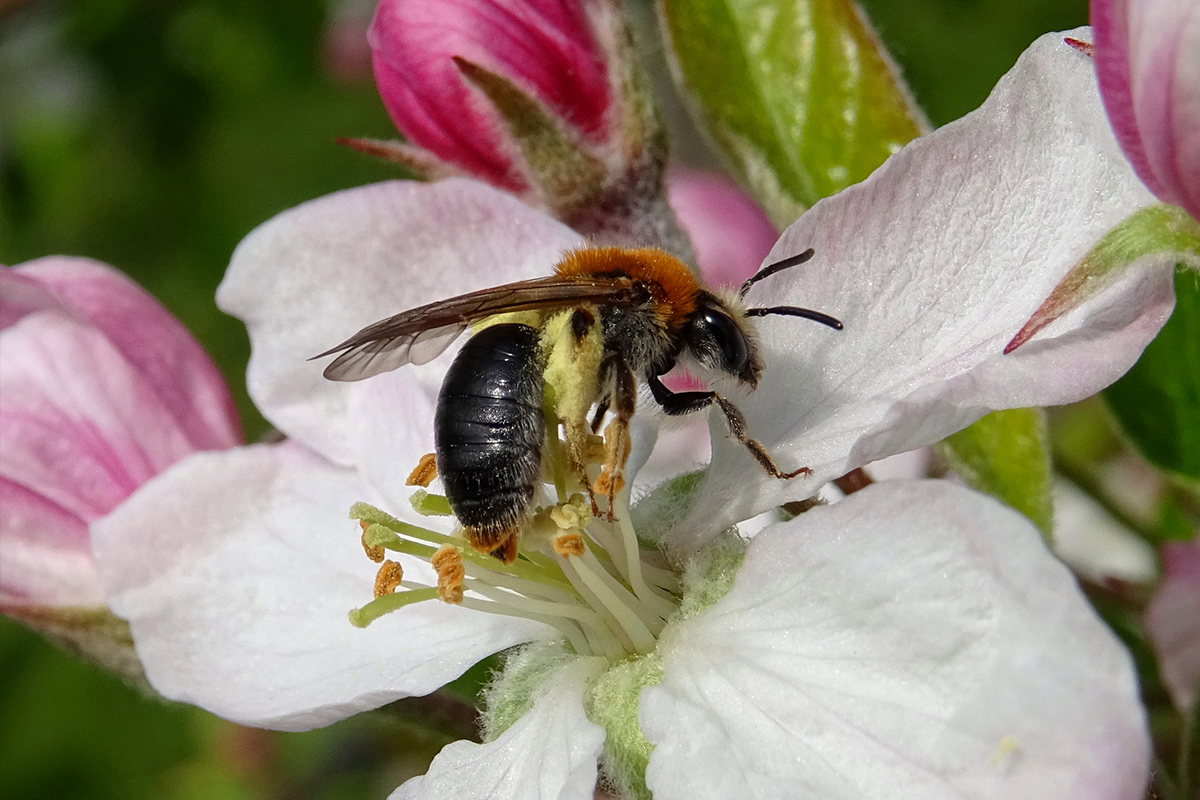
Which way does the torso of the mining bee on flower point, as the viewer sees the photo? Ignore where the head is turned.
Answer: to the viewer's right
